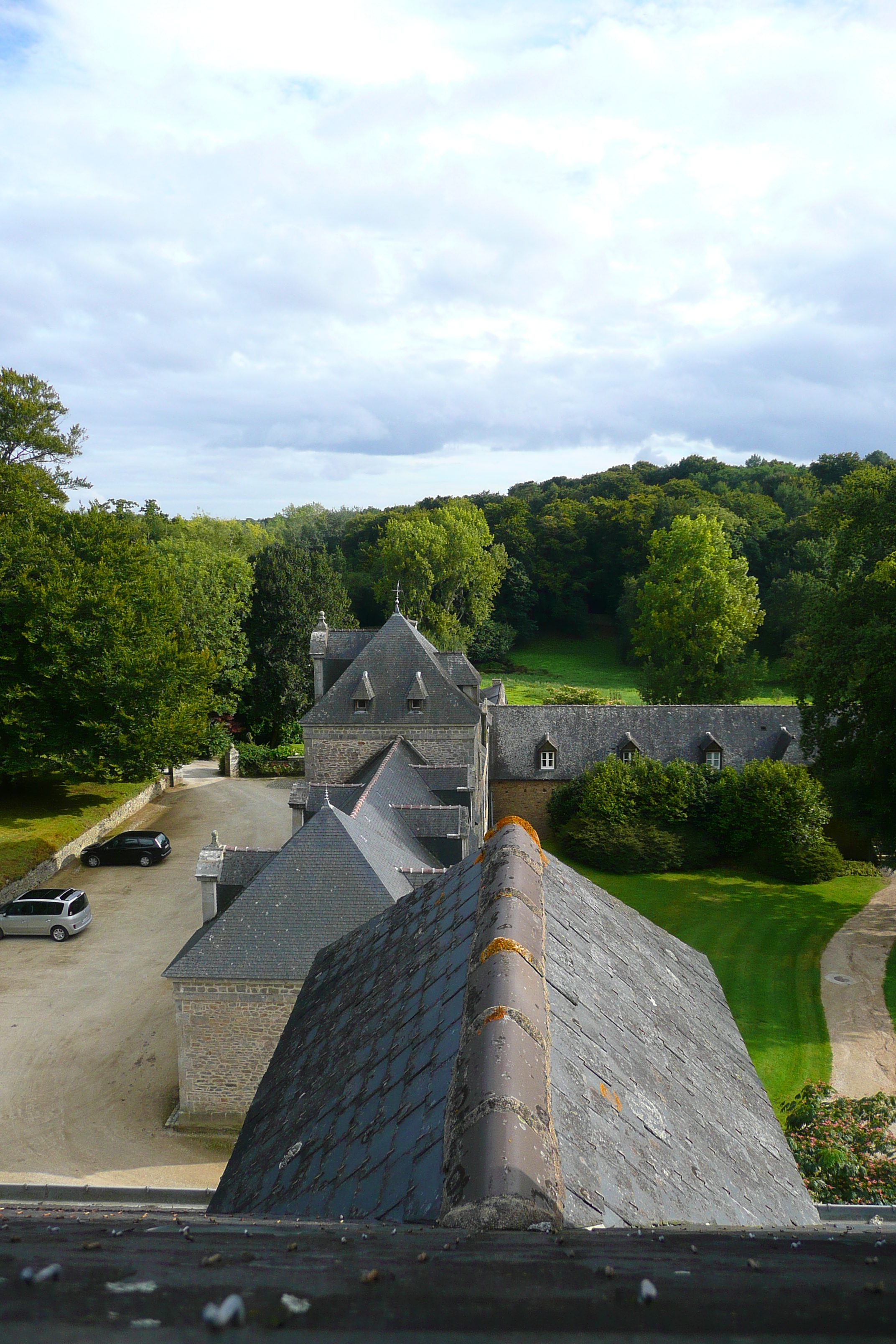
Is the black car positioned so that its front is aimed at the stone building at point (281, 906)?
no

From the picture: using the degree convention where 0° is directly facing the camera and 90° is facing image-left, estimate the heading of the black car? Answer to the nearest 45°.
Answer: approximately 90°

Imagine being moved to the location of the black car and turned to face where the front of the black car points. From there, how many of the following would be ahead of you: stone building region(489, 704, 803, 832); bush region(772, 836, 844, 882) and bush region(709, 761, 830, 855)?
0

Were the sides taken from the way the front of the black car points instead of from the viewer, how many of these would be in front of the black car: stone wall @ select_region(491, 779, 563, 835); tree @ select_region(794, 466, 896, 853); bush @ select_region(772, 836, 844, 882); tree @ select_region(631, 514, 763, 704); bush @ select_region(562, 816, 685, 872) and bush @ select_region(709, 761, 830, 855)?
0

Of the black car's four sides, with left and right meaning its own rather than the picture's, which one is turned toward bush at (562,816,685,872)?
back

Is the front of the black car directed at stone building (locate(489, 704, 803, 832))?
no

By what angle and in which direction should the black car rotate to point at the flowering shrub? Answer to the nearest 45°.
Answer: approximately 90° to its left
